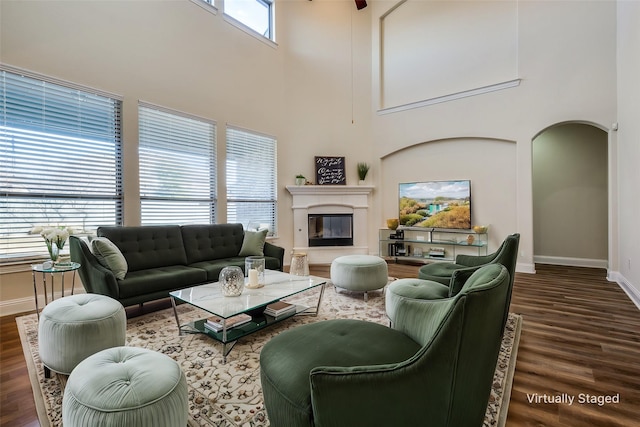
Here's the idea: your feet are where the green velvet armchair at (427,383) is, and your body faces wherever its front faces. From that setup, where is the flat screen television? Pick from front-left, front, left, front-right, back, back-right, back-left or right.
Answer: right

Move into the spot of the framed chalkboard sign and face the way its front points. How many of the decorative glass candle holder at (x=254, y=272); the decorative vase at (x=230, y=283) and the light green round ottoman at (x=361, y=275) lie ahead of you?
3

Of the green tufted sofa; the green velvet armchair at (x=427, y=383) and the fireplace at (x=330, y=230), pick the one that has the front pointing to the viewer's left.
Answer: the green velvet armchair

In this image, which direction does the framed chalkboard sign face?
toward the camera

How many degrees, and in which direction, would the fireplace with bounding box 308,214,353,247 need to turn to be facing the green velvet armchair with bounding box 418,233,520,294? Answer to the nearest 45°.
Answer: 0° — it already faces it

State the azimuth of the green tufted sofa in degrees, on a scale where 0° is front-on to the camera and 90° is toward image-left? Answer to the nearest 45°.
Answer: approximately 315°

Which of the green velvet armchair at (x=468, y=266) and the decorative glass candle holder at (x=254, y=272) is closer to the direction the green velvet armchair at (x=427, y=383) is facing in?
the decorative glass candle holder

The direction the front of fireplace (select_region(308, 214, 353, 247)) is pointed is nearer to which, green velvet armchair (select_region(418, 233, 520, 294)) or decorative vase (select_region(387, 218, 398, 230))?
the green velvet armchair

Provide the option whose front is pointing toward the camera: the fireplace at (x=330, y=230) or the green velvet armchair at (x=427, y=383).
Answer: the fireplace

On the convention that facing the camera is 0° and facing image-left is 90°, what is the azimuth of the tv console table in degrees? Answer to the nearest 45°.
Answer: approximately 45°

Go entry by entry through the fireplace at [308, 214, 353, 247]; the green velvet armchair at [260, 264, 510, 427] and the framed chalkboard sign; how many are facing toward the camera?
2

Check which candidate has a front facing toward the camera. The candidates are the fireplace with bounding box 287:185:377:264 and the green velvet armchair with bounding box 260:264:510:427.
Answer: the fireplace

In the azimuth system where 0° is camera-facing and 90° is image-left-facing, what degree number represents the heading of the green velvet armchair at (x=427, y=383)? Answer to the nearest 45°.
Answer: approximately 90°

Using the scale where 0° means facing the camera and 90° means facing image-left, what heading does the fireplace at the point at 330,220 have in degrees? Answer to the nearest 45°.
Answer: approximately 0°

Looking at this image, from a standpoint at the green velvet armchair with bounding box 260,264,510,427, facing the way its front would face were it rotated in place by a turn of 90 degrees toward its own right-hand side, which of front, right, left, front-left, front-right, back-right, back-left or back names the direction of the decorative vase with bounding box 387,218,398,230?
front

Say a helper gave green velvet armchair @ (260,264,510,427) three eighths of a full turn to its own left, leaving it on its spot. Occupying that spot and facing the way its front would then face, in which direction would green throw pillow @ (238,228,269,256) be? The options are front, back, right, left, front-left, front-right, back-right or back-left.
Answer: back
